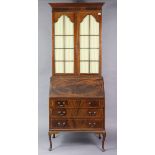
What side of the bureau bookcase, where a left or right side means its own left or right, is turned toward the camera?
front
